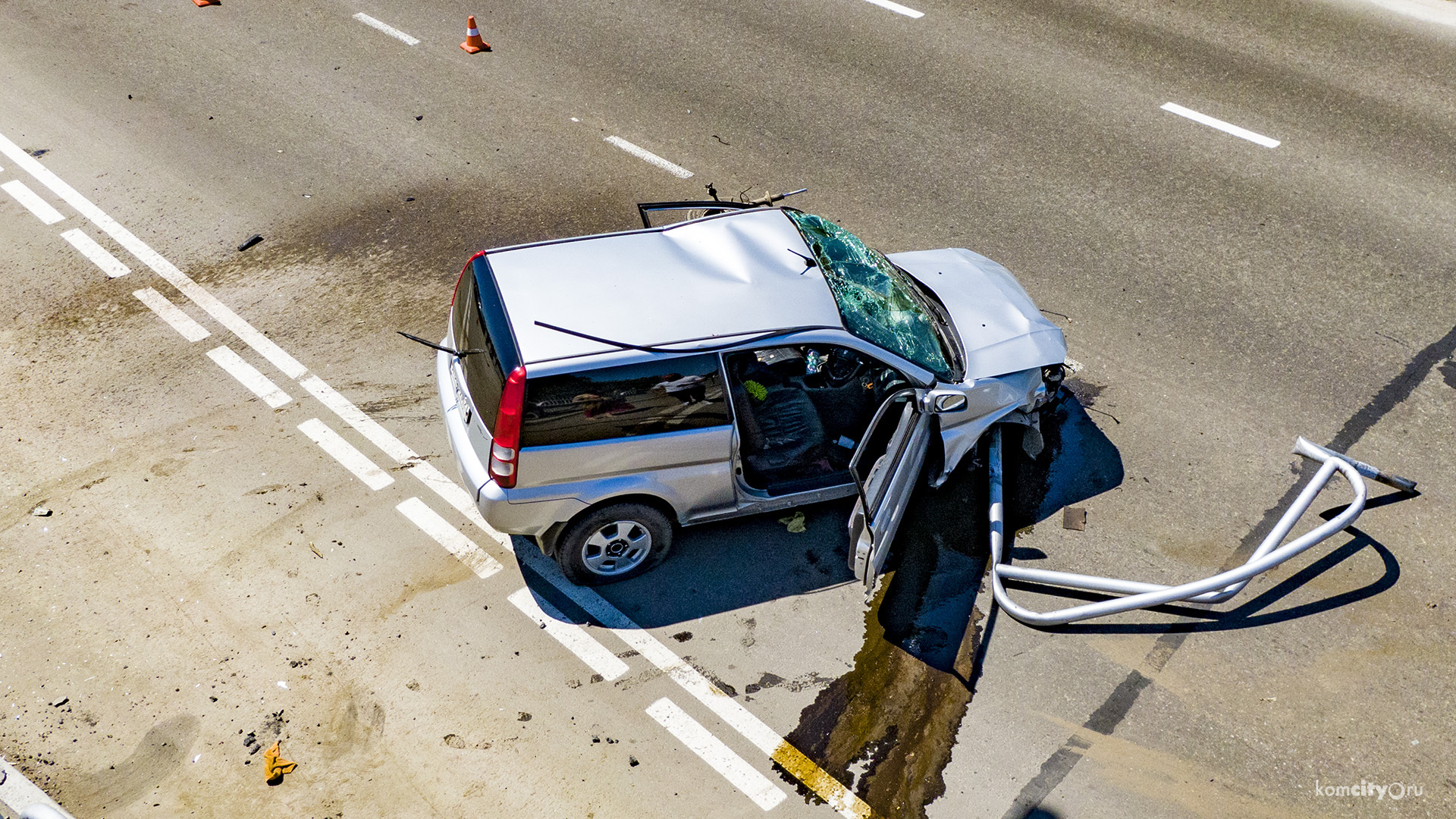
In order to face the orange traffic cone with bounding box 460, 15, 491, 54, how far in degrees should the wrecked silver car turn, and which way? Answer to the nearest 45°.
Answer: approximately 135° to its left

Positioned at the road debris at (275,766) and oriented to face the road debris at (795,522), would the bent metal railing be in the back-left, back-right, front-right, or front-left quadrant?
front-right

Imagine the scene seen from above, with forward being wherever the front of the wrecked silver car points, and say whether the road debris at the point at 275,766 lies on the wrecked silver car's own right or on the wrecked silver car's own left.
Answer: on the wrecked silver car's own right

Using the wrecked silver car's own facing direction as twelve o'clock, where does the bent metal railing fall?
The bent metal railing is roughly at 12 o'clock from the wrecked silver car.

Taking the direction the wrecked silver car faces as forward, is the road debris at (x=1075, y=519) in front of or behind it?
in front

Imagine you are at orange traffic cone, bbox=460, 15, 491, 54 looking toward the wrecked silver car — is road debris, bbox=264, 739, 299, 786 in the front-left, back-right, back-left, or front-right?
front-right

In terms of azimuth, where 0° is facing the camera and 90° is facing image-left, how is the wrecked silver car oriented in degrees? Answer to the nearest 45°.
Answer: approximately 270°
